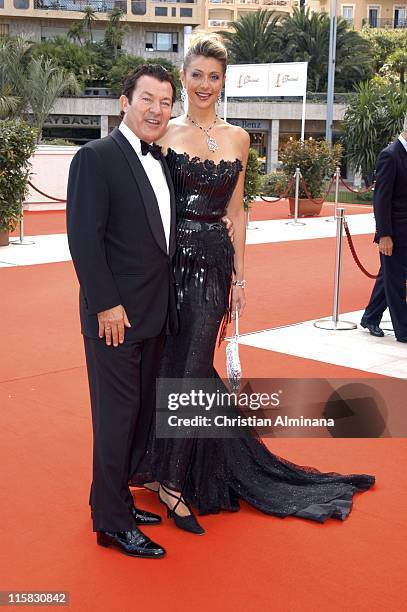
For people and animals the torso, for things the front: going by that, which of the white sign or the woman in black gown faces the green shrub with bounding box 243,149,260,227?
the white sign

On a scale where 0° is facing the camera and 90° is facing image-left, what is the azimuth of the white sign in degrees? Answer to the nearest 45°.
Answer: approximately 0°

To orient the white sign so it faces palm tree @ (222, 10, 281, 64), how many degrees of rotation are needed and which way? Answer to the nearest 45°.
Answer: approximately 180°

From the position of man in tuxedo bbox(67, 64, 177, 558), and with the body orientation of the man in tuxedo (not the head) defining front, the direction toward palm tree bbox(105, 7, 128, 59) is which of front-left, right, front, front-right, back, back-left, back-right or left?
back-left

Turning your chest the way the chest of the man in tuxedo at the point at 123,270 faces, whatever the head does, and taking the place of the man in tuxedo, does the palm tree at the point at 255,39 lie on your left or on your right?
on your left

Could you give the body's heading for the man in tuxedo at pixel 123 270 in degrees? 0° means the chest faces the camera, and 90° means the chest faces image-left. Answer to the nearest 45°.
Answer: approximately 315°

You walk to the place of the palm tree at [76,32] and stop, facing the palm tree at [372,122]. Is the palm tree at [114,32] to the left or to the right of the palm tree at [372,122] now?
left

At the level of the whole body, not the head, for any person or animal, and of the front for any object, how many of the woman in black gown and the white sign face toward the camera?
2

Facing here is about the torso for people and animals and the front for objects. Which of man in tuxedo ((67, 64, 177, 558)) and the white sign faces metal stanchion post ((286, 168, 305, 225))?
the white sign

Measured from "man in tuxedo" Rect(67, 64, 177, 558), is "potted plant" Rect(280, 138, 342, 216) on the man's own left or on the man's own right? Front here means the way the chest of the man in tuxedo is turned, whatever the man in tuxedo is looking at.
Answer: on the man's own left

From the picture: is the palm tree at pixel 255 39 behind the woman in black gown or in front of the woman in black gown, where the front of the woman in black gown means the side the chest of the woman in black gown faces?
behind
